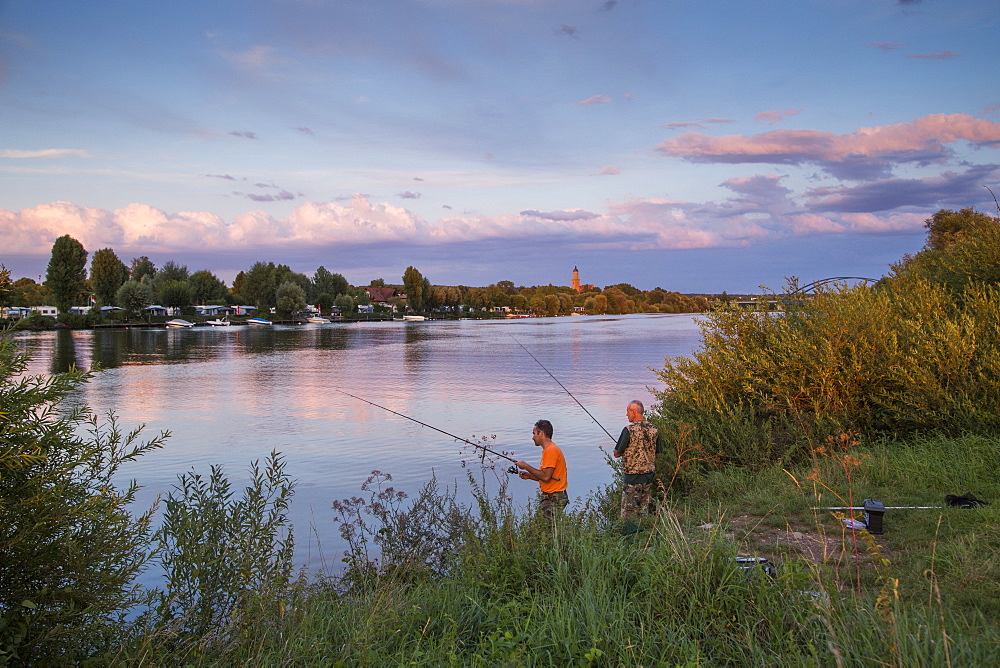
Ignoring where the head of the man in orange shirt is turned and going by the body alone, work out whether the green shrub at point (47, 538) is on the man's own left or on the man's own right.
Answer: on the man's own left

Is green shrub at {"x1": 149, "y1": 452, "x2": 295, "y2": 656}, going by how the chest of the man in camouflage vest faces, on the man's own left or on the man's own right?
on the man's own left

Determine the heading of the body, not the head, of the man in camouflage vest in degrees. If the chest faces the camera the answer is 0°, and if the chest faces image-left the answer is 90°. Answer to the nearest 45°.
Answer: approximately 135°

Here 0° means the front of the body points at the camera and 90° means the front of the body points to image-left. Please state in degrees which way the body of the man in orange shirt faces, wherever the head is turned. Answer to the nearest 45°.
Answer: approximately 90°

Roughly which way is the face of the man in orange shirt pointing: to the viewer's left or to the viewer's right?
to the viewer's left

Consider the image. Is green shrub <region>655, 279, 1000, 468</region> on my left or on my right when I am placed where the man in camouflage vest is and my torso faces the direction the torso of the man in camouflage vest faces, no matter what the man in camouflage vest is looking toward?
on my right

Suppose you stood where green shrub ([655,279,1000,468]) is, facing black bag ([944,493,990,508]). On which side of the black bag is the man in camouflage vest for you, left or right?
right
